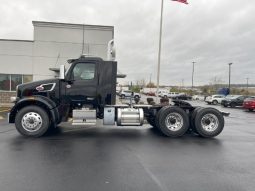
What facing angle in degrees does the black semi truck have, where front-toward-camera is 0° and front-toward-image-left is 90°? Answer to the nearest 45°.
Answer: approximately 90°

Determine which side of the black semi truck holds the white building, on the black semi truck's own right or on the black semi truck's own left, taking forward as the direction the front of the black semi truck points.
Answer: on the black semi truck's own right
